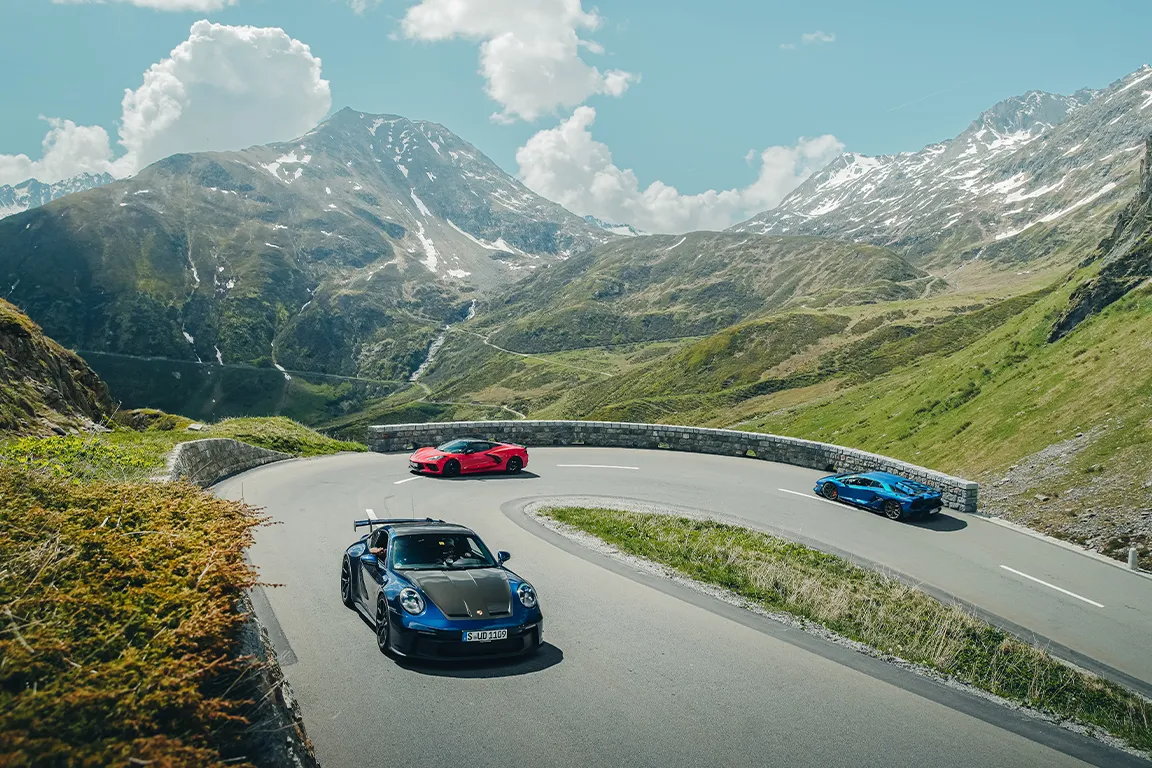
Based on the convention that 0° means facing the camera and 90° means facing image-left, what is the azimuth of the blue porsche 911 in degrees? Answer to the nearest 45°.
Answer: approximately 315°

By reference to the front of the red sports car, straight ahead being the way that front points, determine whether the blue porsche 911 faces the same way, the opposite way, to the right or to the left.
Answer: to the left

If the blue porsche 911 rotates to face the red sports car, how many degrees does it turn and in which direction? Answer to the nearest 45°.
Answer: approximately 135° to its left

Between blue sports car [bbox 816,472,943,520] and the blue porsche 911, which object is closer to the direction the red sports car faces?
the blue porsche 911

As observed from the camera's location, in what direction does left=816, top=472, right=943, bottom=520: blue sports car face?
facing away from the viewer and to the left of the viewer

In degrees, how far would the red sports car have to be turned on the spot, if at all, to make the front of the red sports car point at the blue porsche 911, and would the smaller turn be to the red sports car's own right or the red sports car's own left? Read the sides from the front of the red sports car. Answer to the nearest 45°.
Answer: approximately 45° to the red sports car's own left

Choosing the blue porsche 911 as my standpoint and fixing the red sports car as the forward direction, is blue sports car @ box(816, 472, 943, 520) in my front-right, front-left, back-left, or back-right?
front-right

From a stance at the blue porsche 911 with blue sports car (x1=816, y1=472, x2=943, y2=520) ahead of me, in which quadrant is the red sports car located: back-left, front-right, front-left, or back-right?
front-left

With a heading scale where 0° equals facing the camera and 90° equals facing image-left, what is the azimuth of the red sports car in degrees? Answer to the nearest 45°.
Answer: approximately 45°

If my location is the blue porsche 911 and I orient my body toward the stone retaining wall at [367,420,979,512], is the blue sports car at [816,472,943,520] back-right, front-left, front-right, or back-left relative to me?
front-right

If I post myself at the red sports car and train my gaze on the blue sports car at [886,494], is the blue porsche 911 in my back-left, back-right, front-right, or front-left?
front-right

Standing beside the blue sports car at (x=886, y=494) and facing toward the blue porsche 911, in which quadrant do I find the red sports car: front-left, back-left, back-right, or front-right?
front-right

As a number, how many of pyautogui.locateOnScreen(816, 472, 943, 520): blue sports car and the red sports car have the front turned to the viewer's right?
0
